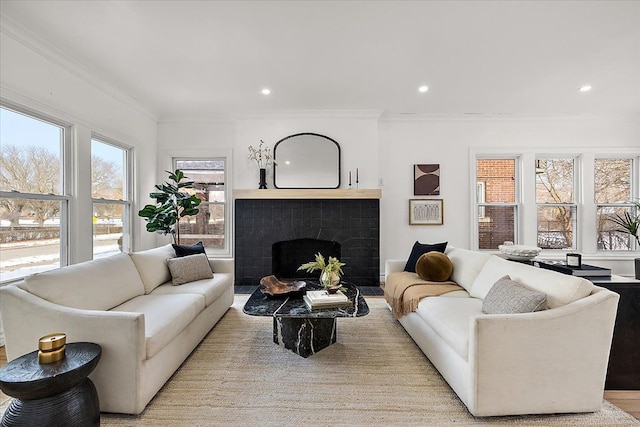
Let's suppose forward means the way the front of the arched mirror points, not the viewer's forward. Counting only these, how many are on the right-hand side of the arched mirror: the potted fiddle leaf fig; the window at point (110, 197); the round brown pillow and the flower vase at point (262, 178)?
3

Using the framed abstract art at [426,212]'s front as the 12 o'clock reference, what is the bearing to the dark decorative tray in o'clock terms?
The dark decorative tray is roughly at 1 o'clock from the framed abstract art.

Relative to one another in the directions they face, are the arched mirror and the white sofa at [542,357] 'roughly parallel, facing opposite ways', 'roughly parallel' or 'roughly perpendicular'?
roughly perpendicular

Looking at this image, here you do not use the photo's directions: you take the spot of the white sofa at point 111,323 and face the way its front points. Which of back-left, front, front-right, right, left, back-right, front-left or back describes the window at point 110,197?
back-left

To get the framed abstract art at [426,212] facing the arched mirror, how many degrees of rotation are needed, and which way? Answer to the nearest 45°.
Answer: approximately 45° to its right

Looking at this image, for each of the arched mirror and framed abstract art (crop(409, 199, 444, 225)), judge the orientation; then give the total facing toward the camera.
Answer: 2

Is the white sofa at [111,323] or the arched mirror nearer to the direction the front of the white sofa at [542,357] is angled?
the white sofa

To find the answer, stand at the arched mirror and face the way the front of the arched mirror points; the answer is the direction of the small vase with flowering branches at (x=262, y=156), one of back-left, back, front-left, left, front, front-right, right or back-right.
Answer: right

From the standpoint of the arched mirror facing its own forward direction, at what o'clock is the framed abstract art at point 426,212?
The framed abstract art is roughly at 9 o'clock from the arched mirror.

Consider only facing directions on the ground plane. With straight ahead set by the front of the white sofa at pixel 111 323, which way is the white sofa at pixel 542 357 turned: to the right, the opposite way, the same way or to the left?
the opposite way

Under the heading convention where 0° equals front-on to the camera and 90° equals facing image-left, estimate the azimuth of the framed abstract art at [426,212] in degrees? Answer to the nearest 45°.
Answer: approximately 0°

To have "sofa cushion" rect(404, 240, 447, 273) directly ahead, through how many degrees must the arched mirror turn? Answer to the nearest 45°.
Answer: approximately 45° to its left

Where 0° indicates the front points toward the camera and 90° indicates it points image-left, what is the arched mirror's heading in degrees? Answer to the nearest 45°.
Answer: approximately 0°
